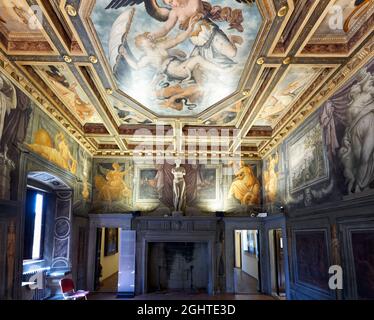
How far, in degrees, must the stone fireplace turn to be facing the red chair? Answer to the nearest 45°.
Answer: approximately 45° to its right

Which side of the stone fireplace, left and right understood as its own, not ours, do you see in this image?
front
